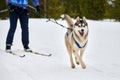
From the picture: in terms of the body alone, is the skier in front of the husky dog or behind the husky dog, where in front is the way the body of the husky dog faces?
behind

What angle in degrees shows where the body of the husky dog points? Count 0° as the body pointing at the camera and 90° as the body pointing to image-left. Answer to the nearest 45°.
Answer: approximately 315°
